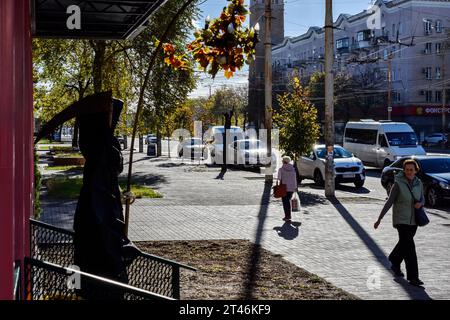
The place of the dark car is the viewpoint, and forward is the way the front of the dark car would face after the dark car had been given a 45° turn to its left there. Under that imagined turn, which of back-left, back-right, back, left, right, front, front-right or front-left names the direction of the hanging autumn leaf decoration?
right

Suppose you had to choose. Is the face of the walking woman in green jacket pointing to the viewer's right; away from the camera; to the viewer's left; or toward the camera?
toward the camera

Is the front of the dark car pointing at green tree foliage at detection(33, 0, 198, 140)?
no

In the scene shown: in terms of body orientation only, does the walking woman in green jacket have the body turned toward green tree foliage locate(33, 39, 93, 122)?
no

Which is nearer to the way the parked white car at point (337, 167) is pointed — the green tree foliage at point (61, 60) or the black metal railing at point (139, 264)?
the black metal railing

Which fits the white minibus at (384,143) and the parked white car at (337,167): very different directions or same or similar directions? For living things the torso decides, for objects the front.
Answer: same or similar directions

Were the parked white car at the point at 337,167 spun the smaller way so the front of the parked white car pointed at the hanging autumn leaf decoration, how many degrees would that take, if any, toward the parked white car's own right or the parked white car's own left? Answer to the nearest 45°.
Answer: approximately 45° to the parked white car's own right
